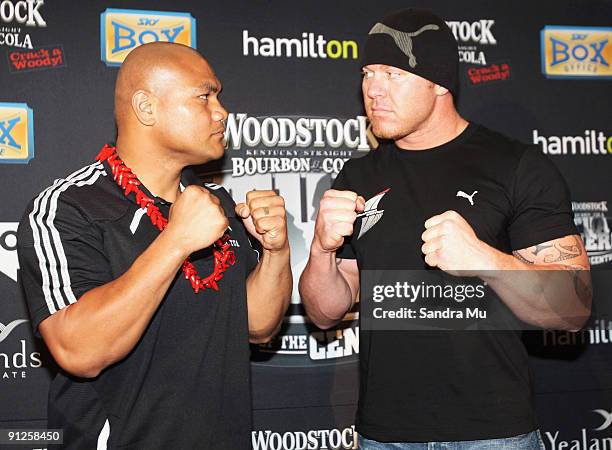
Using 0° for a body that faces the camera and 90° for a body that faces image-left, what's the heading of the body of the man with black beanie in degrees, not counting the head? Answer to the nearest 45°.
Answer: approximately 45°
